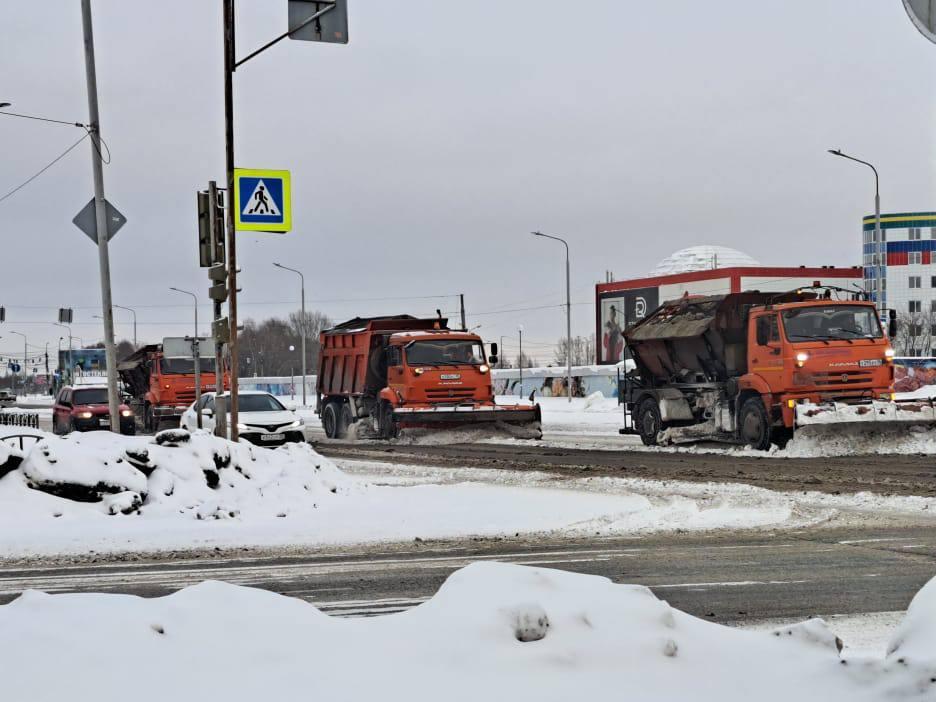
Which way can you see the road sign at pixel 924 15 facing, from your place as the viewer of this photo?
facing away from the viewer

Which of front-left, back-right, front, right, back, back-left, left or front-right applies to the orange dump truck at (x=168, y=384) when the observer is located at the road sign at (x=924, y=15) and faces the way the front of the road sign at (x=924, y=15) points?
front-left

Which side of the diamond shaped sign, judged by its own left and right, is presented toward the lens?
back

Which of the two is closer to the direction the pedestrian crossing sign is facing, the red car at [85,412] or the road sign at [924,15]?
the road sign

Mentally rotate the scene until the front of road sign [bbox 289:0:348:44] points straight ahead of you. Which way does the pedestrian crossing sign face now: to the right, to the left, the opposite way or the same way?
the opposite way

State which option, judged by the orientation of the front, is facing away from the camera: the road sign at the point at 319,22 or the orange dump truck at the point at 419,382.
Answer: the road sign

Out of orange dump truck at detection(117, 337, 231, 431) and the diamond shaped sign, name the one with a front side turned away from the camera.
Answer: the diamond shaped sign

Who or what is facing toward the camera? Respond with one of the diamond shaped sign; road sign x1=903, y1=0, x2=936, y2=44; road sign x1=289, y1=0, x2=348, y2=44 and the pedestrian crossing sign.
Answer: the pedestrian crossing sign

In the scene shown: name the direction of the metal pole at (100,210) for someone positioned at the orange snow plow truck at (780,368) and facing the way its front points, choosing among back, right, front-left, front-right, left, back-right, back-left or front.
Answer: back-right

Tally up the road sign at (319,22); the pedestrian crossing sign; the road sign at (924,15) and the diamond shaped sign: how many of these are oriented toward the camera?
1

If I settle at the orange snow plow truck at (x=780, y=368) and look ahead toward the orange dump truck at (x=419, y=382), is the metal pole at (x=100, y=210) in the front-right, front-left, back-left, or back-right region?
front-left

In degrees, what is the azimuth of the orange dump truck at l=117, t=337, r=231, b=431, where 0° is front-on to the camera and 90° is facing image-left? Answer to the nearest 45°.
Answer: approximately 315°

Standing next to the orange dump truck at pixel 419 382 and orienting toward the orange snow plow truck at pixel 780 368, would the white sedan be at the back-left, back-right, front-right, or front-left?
back-right

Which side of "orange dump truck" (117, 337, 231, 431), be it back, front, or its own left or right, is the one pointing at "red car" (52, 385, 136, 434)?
right

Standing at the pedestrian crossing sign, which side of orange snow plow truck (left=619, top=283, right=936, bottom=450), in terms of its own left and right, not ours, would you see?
right

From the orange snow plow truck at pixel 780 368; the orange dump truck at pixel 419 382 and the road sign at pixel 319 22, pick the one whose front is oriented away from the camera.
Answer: the road sign

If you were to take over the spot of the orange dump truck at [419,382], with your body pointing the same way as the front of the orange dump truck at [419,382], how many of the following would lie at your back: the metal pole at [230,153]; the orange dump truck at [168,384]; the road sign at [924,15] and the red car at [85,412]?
2

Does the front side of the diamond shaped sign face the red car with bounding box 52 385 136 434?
yes

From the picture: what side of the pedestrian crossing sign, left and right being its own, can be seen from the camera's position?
front

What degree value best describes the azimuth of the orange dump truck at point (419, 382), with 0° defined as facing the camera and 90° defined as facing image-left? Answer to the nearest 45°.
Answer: approximately 315°
